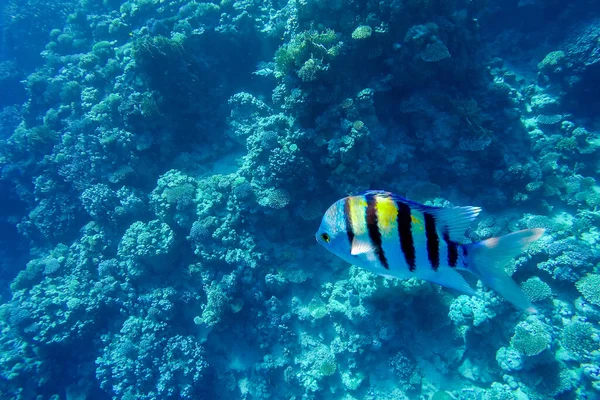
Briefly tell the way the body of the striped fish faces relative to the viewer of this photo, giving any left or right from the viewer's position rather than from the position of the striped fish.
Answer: facing to the left of the viewer
